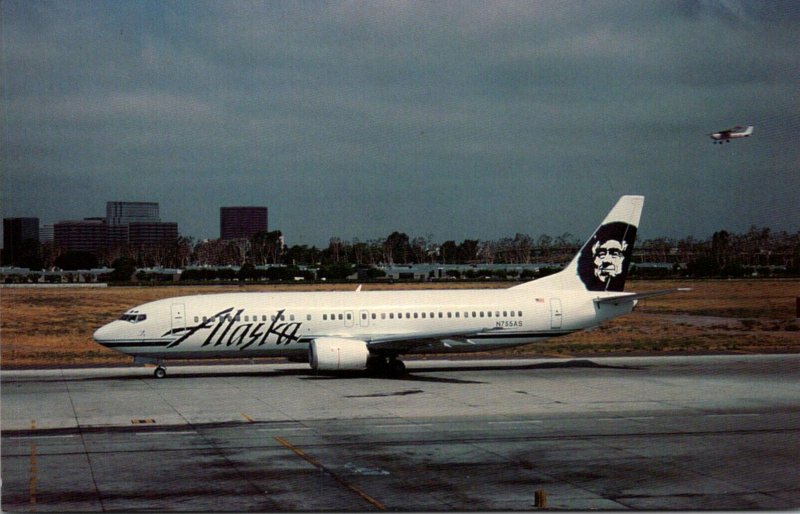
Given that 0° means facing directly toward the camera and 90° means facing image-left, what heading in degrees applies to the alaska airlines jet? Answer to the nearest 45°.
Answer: approximately 90°
